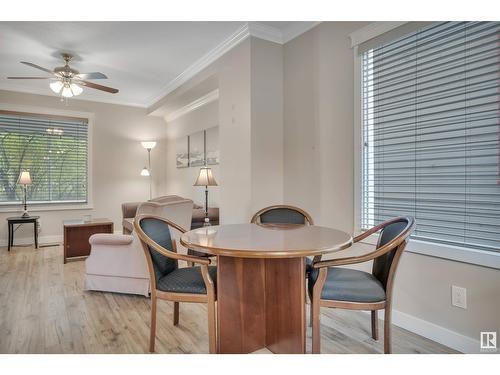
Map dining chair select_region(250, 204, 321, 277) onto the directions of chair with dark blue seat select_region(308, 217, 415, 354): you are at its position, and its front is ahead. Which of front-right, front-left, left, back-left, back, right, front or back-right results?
front-right

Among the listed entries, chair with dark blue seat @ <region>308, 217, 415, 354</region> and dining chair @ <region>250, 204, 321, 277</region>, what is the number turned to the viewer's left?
1

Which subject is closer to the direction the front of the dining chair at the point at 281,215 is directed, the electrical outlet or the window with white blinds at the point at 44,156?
the electrical outlet

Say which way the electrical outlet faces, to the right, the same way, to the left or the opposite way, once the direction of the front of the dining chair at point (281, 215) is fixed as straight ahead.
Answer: to the right

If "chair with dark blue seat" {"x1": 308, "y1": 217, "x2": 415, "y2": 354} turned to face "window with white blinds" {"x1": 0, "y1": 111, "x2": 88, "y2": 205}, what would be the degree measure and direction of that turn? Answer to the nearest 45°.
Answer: approximately 45° to its right

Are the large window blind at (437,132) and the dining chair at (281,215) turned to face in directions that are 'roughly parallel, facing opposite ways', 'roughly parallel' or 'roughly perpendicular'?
roughly perpendicular

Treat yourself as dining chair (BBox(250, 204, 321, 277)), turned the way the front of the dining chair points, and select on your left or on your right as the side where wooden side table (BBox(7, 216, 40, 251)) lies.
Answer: on your right

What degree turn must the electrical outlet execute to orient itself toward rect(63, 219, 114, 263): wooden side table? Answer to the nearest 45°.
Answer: approximately 45° to its right

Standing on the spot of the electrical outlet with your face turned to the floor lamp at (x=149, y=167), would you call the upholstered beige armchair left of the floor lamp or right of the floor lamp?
left

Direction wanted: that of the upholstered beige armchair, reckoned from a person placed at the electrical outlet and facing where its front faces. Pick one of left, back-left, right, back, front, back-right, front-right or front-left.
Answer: front-right

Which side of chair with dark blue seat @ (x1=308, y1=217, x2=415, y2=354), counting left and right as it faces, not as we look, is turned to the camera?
left

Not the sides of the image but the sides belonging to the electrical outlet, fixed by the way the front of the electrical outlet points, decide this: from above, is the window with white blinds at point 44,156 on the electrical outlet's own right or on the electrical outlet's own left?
on the electrical outlet's own right

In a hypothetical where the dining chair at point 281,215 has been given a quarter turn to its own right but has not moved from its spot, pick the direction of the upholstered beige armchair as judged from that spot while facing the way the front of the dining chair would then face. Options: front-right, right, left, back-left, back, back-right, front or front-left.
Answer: front
